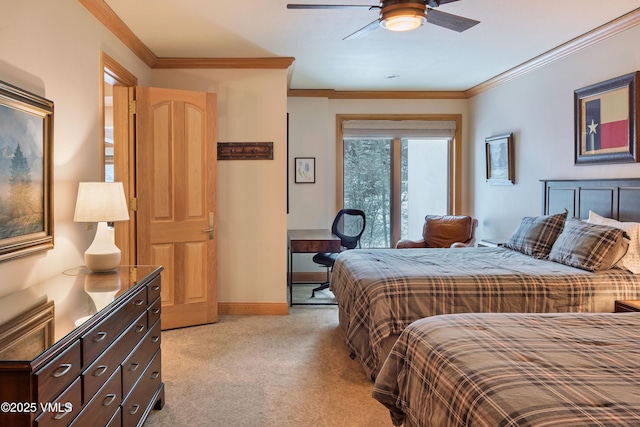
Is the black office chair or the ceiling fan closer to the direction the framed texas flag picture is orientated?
the ceiling fan

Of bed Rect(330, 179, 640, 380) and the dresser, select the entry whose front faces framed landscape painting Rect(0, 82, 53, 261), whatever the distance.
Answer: the bed

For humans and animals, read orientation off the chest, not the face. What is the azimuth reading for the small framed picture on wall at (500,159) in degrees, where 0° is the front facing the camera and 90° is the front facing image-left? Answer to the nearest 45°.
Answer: approximately 45°

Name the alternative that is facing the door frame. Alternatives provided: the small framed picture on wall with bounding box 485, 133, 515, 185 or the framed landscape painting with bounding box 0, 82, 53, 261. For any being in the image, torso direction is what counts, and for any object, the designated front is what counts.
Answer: the small framed picture on wall

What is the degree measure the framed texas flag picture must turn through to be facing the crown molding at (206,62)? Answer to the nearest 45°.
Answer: approximately 45° to its right

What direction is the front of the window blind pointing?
toward the camera

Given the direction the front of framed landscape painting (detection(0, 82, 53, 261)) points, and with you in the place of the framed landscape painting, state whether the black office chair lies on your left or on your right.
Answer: on your left

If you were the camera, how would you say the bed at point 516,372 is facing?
facing the viewer and to the left of the viewer

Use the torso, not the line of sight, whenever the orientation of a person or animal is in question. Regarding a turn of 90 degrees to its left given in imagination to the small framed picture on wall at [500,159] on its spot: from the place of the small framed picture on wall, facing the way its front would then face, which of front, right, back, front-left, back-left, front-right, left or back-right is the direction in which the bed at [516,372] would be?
front-right

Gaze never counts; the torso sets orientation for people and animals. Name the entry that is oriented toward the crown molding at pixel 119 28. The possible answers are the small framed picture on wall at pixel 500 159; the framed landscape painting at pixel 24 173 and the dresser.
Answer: the small framed picture on wall

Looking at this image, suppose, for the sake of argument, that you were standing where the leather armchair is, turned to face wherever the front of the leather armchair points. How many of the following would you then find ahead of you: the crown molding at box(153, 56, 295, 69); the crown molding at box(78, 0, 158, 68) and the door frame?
3

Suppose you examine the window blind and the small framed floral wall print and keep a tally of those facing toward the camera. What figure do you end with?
2

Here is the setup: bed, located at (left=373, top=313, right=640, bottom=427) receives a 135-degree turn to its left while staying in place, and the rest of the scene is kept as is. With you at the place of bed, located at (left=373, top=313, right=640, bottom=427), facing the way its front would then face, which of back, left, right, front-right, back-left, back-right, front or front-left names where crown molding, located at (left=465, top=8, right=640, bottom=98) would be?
left

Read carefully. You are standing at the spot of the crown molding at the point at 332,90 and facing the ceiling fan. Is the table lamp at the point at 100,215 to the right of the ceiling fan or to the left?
right

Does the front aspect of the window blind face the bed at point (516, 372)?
yes
